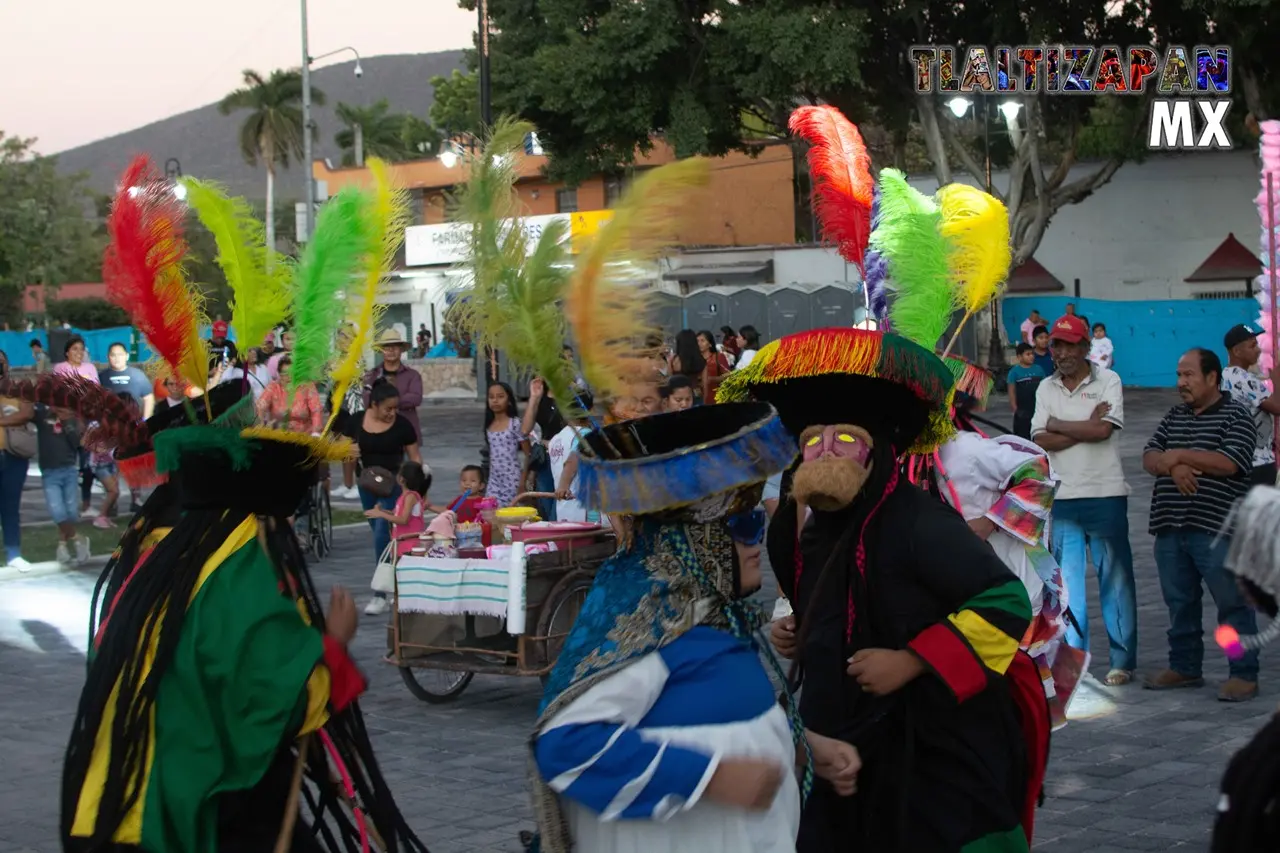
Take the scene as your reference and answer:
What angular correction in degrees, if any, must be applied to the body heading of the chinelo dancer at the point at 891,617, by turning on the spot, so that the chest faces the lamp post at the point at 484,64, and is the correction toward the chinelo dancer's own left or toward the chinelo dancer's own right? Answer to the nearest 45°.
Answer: approximately 135° to the chinelo dancer's own right

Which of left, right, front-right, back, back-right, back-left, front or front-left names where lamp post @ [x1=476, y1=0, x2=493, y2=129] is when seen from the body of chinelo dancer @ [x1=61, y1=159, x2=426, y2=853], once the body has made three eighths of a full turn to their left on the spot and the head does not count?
right

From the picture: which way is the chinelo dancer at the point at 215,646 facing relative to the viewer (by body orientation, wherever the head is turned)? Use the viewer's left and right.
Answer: facing away from the viewer and to the right of the viewer

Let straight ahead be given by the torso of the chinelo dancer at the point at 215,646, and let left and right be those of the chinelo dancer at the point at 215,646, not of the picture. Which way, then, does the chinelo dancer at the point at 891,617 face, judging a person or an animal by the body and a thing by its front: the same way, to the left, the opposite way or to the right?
the opposite way

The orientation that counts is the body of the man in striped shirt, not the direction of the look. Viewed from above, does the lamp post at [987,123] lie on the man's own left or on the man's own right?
on the man's own right

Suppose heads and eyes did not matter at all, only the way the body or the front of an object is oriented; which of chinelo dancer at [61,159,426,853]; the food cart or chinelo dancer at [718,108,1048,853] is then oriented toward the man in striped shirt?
chinelo dancer at [61,159,426,853]

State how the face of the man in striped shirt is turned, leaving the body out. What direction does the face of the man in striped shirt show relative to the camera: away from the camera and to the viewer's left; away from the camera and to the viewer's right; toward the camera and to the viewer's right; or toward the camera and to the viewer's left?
toward the camera and to the viewer's left

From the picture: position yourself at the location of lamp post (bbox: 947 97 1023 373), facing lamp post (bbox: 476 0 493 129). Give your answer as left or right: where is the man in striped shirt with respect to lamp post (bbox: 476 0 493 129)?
left

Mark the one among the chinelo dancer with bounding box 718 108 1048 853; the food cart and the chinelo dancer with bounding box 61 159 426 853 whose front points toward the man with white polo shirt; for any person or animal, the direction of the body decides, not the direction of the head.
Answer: the chinelo dancer with bounding box 61 159 426 853

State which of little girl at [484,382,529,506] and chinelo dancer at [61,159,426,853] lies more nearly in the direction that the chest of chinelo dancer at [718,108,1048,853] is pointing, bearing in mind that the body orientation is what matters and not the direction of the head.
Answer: the chinelo dancer

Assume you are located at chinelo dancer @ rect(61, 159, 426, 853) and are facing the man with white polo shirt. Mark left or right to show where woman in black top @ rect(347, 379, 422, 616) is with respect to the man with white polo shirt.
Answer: left

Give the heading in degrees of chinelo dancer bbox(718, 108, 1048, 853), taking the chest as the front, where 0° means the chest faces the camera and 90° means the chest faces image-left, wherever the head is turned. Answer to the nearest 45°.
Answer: approximately 45°

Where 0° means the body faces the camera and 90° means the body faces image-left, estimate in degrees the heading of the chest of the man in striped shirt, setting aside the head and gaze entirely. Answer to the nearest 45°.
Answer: approximately 45°

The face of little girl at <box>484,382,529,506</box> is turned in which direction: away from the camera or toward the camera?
toward the camera

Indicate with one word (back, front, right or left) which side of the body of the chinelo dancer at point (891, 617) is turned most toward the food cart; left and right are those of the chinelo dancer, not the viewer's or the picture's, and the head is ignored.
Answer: right
